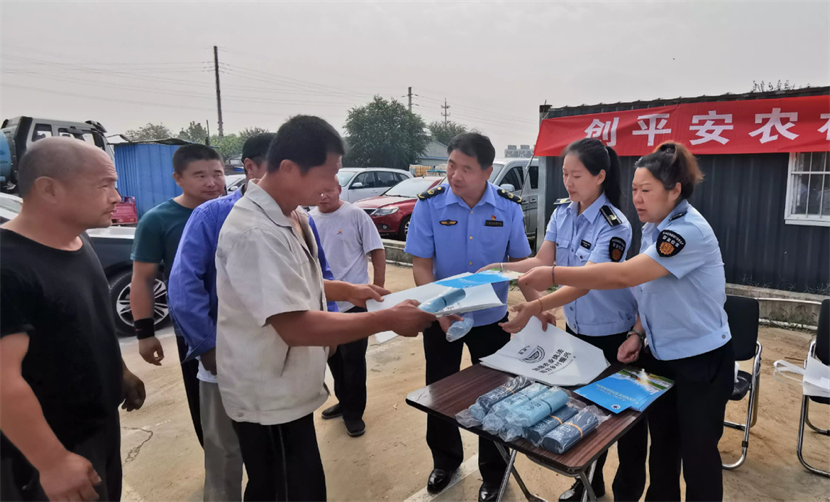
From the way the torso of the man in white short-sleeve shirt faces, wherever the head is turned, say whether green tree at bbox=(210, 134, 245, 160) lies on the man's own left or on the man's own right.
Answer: on the man's own left

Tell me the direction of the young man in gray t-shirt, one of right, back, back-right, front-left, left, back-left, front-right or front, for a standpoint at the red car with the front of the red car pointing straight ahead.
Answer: front-left

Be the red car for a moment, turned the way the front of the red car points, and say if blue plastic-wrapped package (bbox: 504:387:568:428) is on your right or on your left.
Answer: on your left

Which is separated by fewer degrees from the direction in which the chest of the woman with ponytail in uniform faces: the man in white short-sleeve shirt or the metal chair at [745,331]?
the man in white short-sleeve shirt

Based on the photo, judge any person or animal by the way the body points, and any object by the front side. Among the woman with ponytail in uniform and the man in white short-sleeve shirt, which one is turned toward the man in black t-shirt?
the woman with ponytail in uniform

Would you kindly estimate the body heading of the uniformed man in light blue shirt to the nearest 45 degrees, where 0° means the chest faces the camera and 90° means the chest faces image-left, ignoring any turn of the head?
approximately 0°

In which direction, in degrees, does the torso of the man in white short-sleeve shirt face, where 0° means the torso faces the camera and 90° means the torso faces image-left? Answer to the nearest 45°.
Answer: approximately 270°

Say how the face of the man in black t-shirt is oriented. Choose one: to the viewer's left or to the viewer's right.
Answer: to the viewer's right

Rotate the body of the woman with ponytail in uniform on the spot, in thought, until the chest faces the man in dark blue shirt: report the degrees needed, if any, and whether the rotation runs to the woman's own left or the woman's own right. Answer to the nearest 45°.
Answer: approximately 45° to the woman's own right

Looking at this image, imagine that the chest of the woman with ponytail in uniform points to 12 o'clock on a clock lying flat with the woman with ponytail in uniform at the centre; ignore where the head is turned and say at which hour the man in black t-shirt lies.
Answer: The man in black t-shirt is roughly at 12 o'clock from the woman with ponytail in uniform.

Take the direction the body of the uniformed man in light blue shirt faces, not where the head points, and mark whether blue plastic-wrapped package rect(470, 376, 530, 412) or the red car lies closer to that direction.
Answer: the blue plastic-wrapped package
